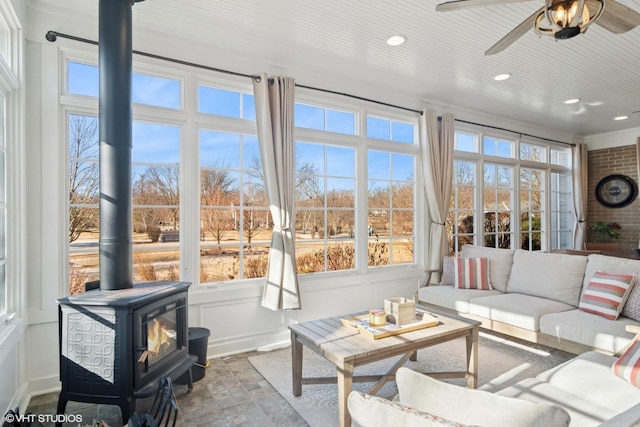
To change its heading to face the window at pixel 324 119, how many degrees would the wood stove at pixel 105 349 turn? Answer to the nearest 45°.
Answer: approximately 90° to its left

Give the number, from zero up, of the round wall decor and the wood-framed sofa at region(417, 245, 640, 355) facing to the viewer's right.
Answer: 0

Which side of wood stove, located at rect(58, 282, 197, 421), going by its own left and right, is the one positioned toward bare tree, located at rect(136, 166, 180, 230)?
left

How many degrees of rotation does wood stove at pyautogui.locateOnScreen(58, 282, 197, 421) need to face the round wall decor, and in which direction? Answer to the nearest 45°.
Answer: approximately 45° to its left

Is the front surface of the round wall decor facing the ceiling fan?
yes

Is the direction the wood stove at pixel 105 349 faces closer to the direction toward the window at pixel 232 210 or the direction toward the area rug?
the area rug

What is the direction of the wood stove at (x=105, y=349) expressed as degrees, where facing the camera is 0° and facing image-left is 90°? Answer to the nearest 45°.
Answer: approximately 315°

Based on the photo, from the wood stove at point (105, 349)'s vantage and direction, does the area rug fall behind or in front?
in front

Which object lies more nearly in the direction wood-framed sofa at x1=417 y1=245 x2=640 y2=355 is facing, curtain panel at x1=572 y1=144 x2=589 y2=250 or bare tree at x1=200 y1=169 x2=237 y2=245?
the bare tree

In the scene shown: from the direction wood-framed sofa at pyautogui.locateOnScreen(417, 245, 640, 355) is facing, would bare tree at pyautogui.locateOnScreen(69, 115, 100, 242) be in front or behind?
in front

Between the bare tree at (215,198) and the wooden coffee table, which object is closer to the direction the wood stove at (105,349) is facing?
the wooden coffee table

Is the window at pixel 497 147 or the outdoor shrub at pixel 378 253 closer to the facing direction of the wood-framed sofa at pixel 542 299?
the outdoor shrub

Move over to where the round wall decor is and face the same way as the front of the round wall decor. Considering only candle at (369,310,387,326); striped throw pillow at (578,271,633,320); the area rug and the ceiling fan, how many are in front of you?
4
